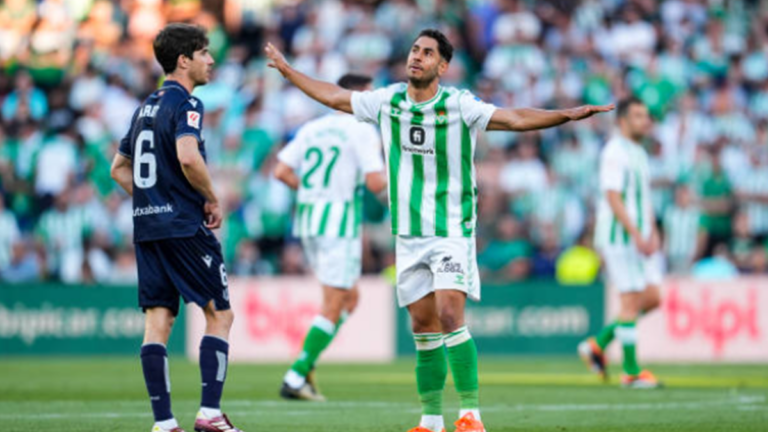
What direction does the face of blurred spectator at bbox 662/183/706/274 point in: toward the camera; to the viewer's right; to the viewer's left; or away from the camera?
toward the camera

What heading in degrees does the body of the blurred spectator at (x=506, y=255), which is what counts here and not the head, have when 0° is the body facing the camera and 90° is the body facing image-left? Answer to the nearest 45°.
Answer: approximately 0°

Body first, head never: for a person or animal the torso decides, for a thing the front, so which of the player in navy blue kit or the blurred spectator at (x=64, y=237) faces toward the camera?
the blurred spectator

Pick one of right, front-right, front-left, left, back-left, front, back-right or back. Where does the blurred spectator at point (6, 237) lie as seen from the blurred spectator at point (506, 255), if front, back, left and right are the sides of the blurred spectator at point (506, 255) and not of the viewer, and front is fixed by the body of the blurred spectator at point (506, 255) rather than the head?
right

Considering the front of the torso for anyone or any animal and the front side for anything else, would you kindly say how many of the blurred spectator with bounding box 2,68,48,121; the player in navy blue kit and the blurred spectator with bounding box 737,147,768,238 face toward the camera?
2

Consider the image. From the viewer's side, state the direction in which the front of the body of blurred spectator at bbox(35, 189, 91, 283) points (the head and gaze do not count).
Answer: toward the camera

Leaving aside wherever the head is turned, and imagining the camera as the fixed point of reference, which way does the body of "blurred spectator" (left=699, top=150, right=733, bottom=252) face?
toward the camera

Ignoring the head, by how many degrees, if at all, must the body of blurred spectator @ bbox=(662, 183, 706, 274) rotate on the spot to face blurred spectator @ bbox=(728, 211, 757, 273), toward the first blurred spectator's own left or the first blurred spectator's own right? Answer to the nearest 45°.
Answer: approximately 90° to the first blurred spectator's own left

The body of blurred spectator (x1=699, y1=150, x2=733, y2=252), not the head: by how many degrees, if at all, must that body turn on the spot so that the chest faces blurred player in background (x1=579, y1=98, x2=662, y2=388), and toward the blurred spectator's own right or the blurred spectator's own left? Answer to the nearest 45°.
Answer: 0° — they already face them

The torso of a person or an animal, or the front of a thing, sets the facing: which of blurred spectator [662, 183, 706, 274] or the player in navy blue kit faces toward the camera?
the blurred spectator

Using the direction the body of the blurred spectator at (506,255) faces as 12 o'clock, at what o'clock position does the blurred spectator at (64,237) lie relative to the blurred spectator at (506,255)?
the blurred spectator at (64,237) is roughly at 3 o'clock from the blurred spectator at (506,255).

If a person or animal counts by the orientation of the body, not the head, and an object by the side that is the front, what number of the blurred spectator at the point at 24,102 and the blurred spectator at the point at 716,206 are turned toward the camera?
2
